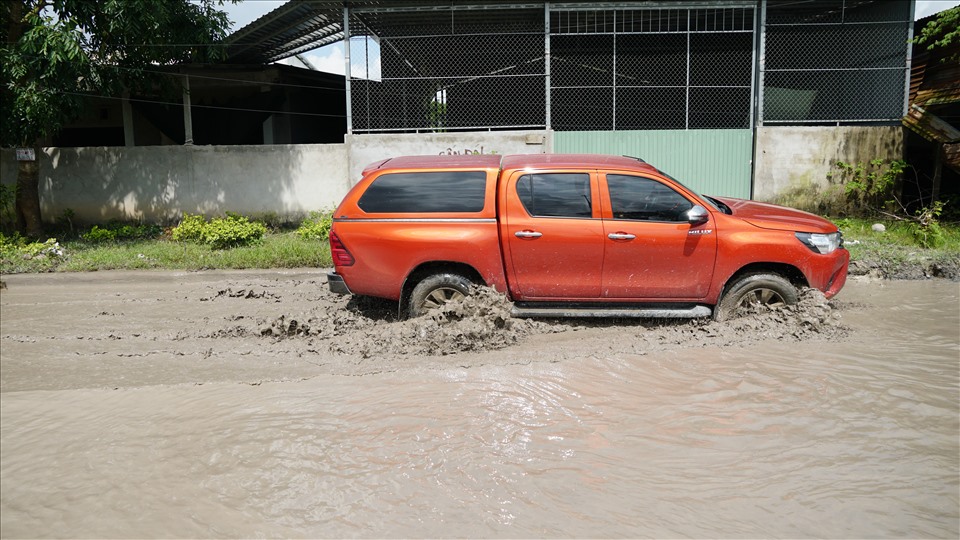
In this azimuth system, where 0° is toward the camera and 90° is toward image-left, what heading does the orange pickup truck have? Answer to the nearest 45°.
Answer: approximately 270°

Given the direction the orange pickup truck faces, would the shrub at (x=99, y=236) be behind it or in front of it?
behind

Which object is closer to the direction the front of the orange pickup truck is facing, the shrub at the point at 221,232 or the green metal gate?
the green metal gate

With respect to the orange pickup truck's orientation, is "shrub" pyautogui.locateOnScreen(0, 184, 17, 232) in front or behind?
behind

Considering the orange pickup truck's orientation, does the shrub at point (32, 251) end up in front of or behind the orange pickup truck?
behind

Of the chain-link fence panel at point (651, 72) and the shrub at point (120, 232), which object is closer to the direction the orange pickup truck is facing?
the chain-link fence panel

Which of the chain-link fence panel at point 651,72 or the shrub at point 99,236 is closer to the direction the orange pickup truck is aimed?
the chain-link fence panel

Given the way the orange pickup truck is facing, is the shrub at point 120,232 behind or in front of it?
behind

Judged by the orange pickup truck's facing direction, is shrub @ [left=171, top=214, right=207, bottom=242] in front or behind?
behind

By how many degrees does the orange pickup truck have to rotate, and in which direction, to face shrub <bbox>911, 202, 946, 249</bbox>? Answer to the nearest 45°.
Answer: approximately 45° to its left
